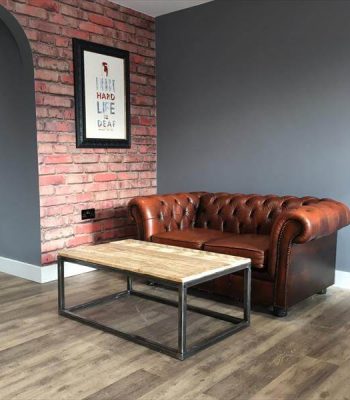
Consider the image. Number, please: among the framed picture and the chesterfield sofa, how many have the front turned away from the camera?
0

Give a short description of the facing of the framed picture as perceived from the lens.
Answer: facing the viewer and to the right of the viewer

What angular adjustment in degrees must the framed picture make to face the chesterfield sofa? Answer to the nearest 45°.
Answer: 0° — it already faces it

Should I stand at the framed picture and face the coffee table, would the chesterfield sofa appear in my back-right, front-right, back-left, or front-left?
front-left

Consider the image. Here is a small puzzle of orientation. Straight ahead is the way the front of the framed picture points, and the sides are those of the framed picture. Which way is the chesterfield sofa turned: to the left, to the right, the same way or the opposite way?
to the right

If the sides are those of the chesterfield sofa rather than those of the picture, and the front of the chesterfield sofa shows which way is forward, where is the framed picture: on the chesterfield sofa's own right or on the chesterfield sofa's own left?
on the chesterfield sofa's own right

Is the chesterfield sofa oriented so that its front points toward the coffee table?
yes

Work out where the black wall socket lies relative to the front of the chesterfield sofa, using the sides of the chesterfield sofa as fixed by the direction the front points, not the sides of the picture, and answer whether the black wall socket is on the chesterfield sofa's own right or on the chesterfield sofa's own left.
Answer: on the chesterfield sofa's own right

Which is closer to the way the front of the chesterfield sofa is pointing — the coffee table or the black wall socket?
the coffee table
